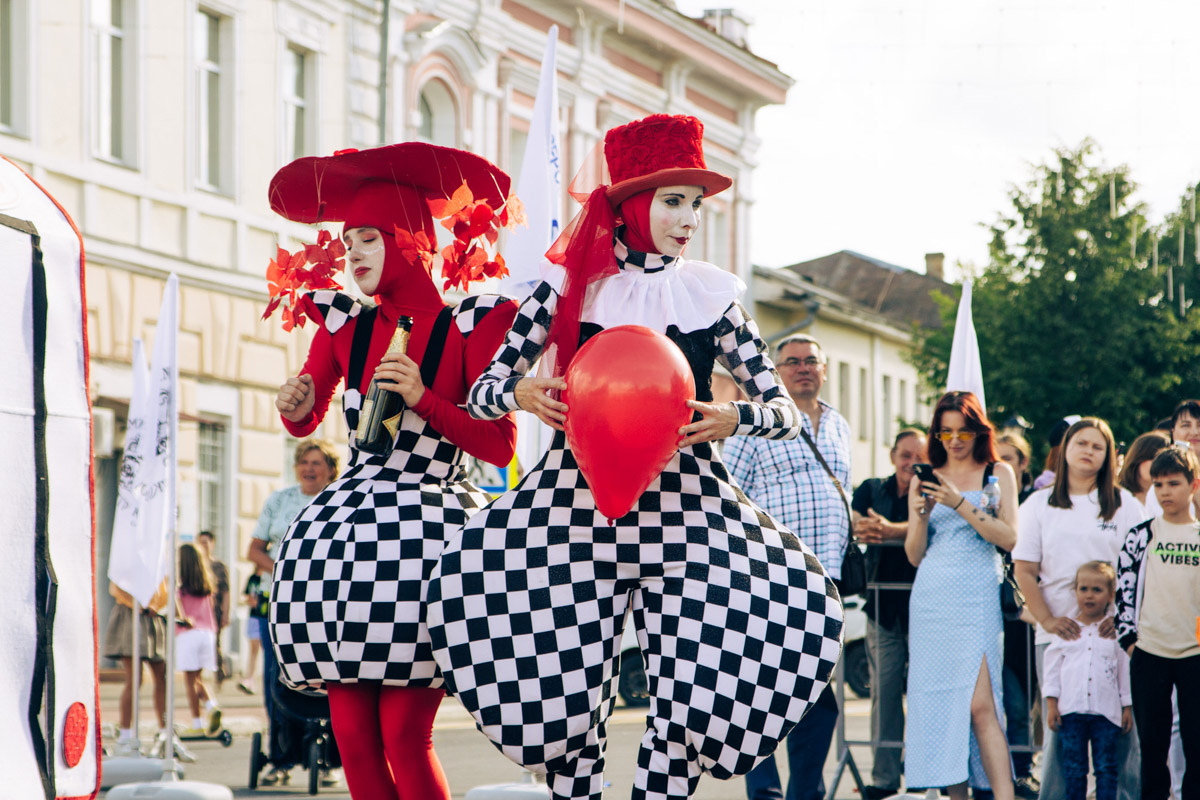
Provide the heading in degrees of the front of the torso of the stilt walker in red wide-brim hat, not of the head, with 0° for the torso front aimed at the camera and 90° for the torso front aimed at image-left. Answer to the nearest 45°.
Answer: approximately 45°

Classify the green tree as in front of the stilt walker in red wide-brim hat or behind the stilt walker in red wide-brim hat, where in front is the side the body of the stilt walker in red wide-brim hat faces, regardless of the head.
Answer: behind

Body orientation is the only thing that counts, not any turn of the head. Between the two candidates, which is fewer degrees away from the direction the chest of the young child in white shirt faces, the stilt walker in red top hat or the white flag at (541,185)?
the stilt walker in red top hat

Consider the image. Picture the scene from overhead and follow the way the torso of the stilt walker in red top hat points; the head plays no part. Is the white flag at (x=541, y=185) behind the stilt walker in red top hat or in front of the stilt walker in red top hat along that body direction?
behind

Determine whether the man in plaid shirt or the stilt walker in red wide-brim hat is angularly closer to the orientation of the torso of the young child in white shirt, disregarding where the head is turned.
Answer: the stilt walker in red wide-brim hat

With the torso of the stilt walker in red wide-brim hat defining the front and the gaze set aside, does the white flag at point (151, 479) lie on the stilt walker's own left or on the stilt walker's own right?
on the stilt walker's own right

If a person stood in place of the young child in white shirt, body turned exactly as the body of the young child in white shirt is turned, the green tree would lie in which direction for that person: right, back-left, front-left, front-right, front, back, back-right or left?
back

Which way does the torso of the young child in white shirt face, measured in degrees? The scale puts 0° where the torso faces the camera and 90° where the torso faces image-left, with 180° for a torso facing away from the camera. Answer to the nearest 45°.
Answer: approximately 0°

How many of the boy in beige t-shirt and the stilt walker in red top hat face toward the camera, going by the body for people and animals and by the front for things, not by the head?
2
